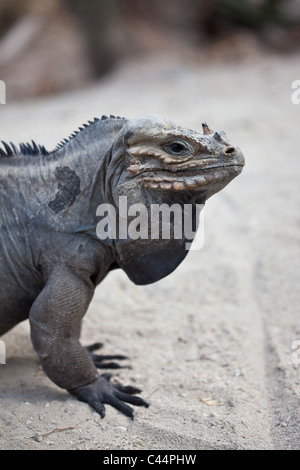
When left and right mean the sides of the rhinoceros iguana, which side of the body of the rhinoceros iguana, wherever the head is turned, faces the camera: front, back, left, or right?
right
